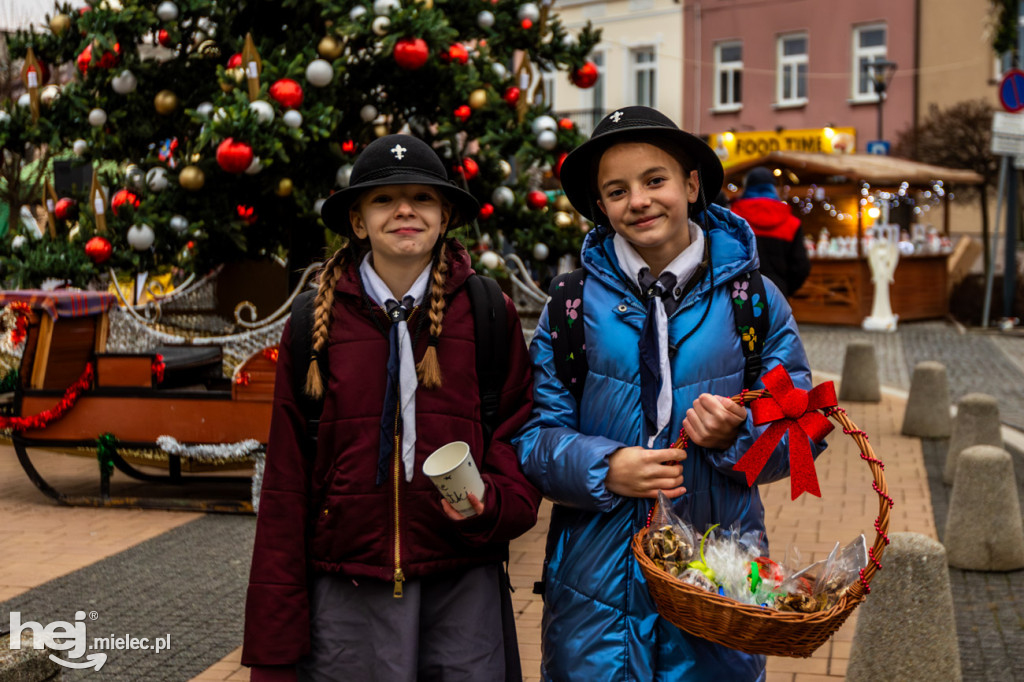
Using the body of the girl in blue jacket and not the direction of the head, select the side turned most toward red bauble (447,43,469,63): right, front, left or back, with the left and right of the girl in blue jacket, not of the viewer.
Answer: back

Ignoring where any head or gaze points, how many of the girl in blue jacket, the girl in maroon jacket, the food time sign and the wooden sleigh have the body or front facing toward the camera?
3

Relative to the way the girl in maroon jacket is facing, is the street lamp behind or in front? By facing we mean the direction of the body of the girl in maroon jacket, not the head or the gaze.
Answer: behind

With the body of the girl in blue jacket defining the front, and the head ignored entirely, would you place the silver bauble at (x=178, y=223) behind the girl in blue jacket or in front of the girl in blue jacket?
behind
